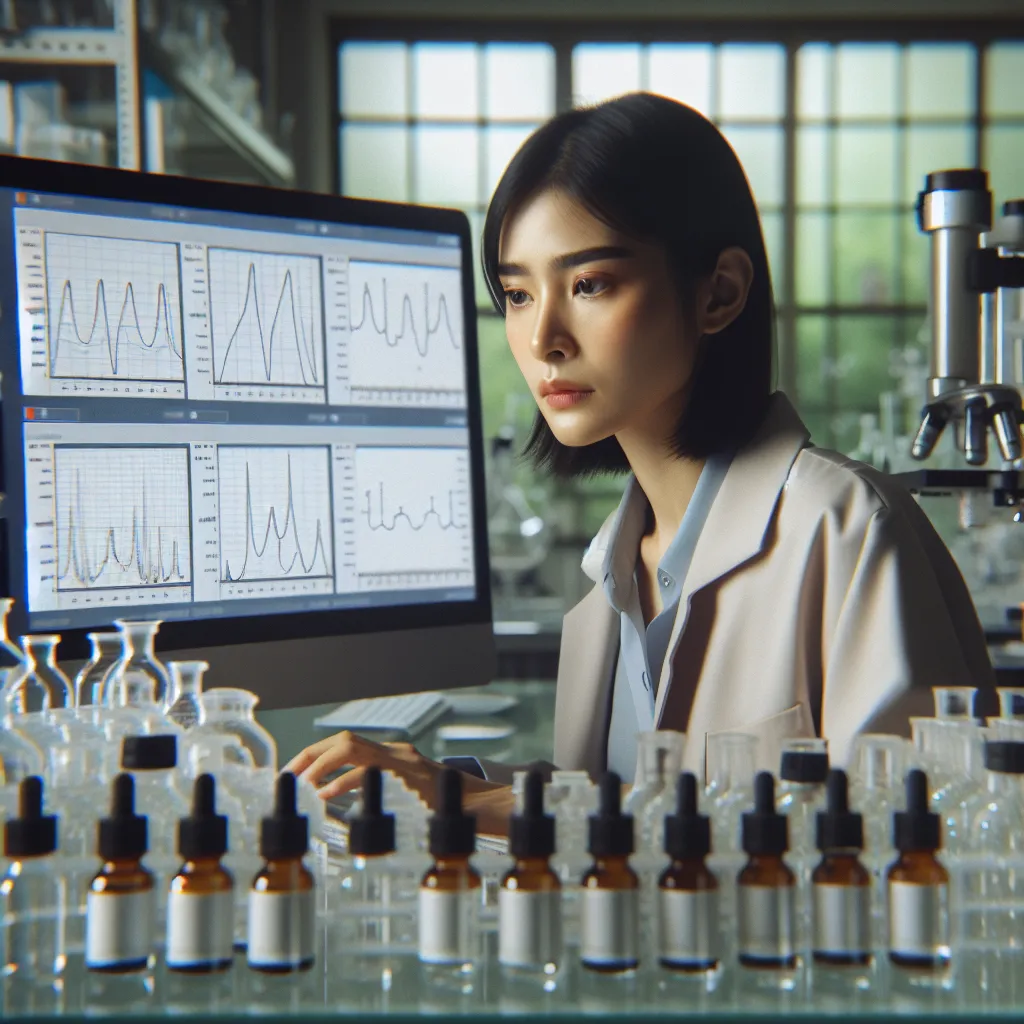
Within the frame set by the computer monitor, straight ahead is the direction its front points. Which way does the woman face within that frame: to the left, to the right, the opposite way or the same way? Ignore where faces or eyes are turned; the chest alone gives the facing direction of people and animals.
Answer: to the right

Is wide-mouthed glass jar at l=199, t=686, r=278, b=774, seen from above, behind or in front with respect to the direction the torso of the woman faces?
in front

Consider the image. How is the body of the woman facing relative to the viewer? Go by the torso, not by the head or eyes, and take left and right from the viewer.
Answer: facing the viewer and to the left of the viewer

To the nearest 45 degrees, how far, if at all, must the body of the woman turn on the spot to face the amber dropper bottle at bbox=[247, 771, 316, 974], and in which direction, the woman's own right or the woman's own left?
approximately 45° to the woman's own left

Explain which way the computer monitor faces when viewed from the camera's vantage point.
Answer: facing the viewer and to the right of the viewer

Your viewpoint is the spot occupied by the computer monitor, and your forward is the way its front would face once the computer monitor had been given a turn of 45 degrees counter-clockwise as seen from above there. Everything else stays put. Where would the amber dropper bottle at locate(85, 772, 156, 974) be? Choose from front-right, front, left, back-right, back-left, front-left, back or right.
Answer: right

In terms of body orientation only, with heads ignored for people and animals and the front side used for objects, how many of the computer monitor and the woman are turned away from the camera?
0

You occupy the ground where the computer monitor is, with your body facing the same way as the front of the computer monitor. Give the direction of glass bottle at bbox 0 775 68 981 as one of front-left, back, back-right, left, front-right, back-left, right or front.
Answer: front-right

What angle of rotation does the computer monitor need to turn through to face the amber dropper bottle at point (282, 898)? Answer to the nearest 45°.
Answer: approximately 45° to its right

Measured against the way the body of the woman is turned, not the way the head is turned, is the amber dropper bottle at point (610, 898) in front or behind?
in front

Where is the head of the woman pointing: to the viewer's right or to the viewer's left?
to the viewer's left

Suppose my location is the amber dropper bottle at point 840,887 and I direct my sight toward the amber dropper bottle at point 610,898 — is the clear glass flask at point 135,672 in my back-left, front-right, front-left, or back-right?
front-right

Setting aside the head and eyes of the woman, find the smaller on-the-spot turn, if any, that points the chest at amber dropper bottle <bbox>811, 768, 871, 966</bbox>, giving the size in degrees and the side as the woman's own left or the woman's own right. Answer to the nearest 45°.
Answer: approximately 45° to the woman's own left

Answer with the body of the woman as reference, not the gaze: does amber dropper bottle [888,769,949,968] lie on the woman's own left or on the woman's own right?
on the woman's own left

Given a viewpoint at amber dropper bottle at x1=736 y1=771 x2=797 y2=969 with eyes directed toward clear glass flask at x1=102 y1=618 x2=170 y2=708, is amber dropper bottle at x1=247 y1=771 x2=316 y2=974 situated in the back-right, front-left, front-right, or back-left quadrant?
front-left
